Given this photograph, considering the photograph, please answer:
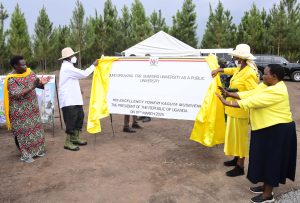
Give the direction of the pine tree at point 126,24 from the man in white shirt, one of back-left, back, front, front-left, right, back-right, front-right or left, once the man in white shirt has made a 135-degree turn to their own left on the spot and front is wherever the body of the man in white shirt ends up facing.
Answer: front-right

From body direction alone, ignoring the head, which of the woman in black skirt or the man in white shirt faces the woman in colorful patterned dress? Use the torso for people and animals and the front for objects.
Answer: the woman in black skirt

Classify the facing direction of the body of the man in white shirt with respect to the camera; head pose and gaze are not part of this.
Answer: to the viewer's right

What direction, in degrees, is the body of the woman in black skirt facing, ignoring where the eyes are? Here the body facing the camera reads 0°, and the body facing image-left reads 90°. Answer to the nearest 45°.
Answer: approximately 90°

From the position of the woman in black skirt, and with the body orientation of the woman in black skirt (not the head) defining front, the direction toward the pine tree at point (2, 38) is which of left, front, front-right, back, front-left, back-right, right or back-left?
front-right

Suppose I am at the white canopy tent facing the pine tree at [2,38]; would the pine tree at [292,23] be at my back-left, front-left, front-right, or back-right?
back-right

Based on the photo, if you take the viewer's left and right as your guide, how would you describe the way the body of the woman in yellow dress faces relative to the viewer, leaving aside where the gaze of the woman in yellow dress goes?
facing to the left of the viewer

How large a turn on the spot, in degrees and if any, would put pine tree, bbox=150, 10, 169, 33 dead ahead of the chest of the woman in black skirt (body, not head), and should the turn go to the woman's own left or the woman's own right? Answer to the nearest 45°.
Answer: approximately 90° to the woman's own right

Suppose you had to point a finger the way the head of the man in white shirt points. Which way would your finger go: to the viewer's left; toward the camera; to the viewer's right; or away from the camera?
to the viewer's right

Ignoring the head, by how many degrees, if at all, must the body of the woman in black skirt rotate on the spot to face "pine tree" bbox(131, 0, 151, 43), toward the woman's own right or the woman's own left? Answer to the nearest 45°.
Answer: approximately 45° to the woman's own right

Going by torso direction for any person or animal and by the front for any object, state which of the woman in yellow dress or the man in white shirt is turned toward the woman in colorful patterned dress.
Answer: the woman in yellow dress

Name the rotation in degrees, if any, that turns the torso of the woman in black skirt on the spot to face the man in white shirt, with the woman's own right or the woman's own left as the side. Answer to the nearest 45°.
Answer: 0° — they already face them

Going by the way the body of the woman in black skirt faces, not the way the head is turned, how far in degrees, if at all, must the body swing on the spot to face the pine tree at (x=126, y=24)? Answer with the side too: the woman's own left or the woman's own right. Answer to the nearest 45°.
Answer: approximately 45° to the woman's own right

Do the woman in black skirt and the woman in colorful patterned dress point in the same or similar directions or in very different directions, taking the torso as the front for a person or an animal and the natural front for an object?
very different directions

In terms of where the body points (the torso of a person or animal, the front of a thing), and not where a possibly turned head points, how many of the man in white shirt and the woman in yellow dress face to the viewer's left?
1
